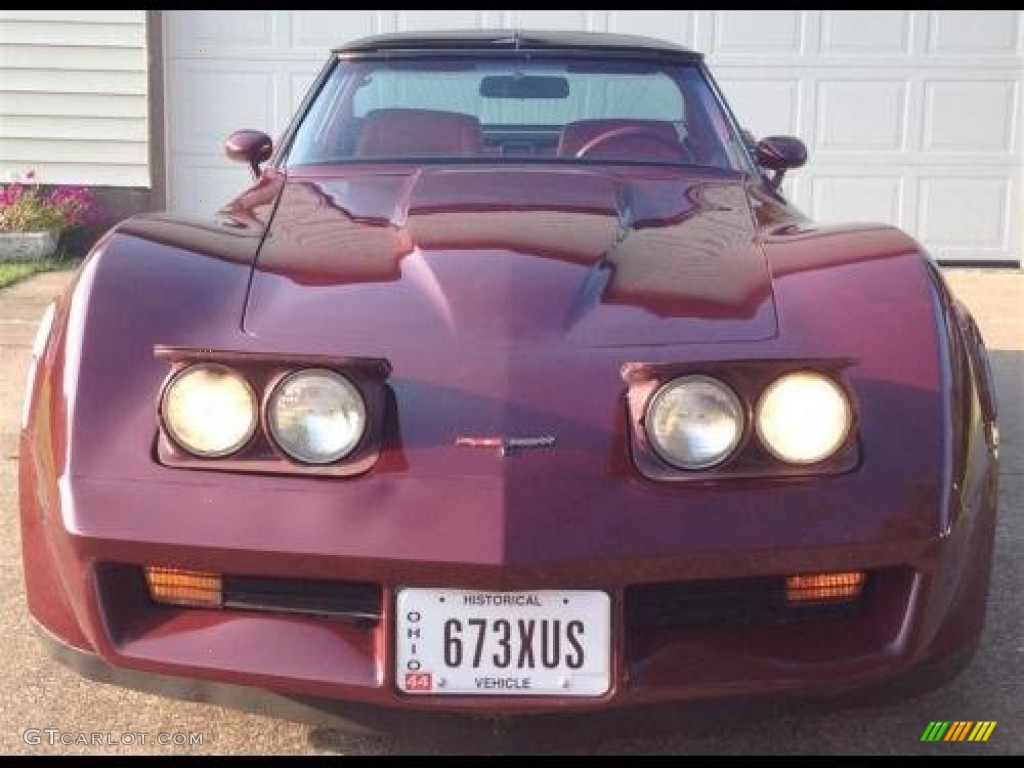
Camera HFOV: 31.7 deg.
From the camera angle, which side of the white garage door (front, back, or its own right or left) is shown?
front

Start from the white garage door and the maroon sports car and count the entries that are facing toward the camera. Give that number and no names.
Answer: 2

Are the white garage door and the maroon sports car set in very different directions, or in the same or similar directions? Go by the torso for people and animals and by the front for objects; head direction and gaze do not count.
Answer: same or similar directions

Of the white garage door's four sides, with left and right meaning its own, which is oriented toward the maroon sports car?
front

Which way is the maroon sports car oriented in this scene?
toward the camera

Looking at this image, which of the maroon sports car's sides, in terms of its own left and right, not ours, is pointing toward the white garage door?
back
